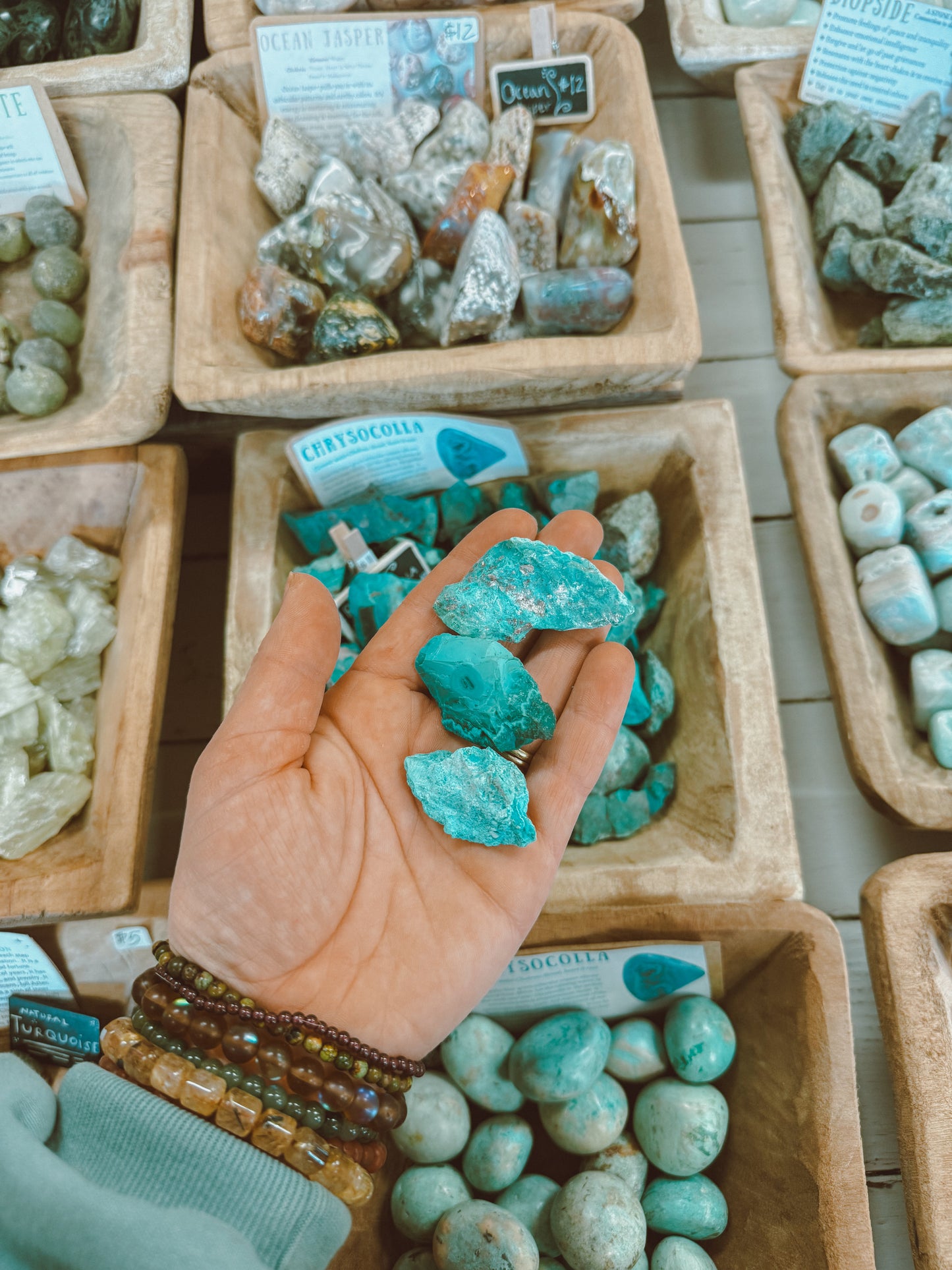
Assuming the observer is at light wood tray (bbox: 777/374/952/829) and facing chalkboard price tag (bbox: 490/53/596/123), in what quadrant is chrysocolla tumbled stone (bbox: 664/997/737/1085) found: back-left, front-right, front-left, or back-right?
back-left

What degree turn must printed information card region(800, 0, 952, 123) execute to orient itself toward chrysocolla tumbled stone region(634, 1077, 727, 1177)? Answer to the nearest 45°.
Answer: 0° — it already faces it

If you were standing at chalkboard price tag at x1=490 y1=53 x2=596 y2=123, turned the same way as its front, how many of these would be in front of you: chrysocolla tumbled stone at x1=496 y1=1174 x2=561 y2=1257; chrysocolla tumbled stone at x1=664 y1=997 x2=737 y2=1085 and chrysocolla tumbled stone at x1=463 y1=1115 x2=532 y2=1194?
3

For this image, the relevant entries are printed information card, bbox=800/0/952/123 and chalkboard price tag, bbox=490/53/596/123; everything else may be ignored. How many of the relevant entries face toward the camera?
2

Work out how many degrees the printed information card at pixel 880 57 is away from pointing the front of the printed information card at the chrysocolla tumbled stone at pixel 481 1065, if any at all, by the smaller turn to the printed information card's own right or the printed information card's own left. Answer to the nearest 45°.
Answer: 0° — it already faces it

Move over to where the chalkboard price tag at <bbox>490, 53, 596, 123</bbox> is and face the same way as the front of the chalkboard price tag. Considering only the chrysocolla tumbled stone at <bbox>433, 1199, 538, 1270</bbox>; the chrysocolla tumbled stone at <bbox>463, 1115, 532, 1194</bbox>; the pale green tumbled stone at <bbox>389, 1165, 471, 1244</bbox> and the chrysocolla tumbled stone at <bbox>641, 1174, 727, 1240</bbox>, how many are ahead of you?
4

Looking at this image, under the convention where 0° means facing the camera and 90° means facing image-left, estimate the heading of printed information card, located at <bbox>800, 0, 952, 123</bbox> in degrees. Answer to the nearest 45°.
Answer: approximately 0°

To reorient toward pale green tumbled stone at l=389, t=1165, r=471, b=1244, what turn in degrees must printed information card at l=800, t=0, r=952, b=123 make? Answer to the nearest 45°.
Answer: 0° — it already faces it

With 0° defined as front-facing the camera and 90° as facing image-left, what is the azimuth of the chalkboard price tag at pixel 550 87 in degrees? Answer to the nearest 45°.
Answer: approximately 0°

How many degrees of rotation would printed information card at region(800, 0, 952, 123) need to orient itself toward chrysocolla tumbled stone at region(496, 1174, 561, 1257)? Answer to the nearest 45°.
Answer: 0° — it already faces it

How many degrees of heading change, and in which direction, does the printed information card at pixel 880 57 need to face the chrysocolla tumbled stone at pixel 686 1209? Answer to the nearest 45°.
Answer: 0° — it already faces it
